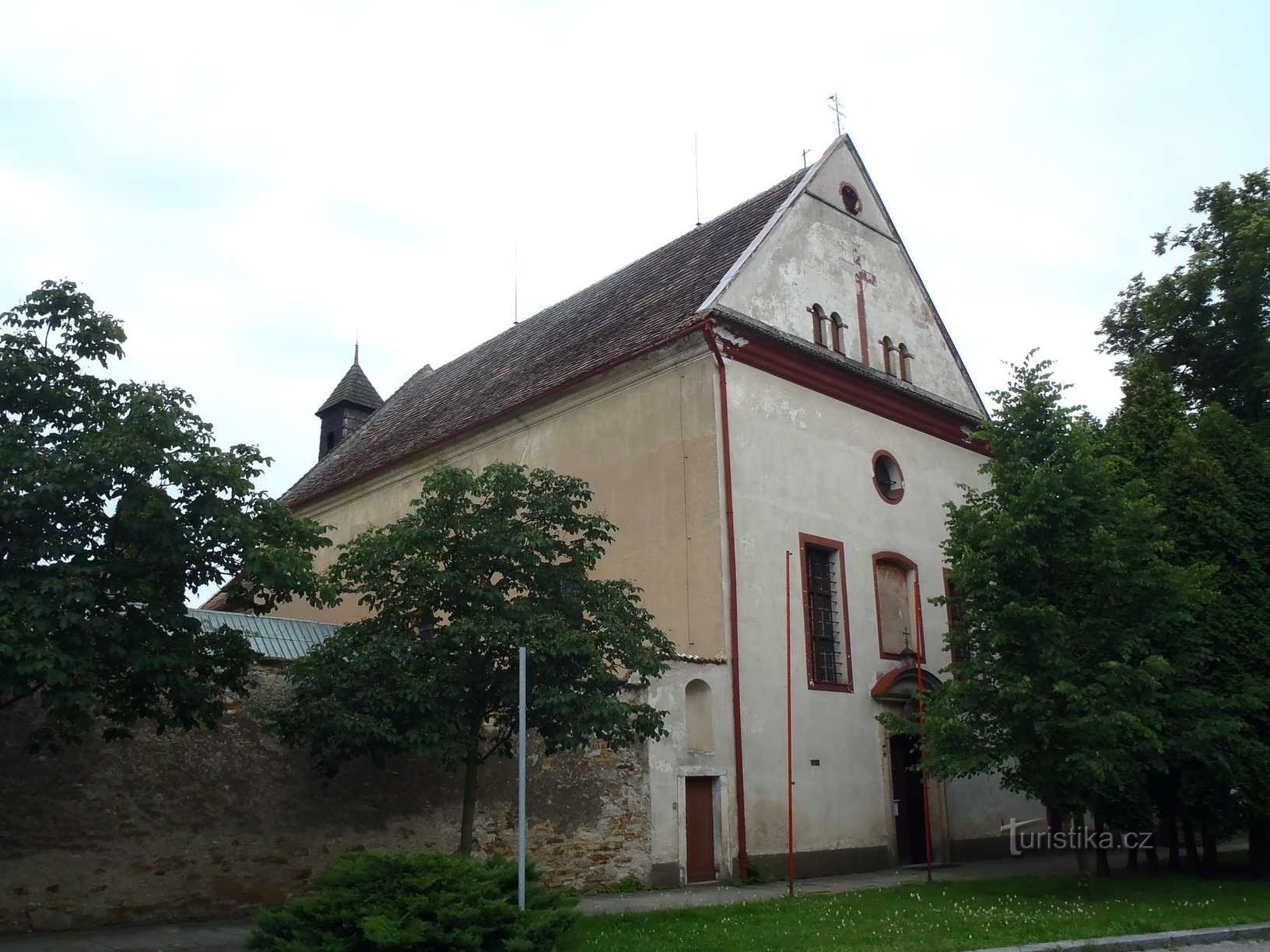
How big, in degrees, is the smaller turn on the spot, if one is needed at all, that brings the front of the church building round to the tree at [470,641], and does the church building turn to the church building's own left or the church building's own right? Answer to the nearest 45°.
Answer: approximately 90° to the church building's own right

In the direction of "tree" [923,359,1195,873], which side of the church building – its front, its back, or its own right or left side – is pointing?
front

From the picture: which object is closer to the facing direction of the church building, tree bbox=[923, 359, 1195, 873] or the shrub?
the tree

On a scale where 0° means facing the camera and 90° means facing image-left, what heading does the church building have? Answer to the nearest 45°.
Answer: approximately 315°

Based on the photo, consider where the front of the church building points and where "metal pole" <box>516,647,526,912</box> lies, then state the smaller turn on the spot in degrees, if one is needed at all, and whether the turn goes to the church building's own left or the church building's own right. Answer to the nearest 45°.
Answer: approximately 45° to the church building's own right

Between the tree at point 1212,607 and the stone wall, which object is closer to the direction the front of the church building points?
the tree

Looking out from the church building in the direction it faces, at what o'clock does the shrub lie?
The shrub is roughly at 2 o'clock from the church building.
